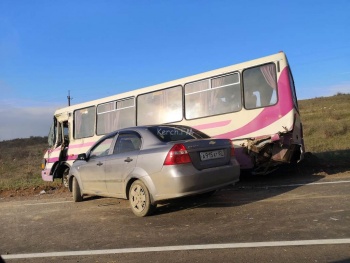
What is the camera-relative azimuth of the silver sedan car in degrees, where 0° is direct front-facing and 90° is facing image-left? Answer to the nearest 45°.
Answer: approximately 135°

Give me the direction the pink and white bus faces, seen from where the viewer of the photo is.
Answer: facing away from the viewer and to the left of the viewer

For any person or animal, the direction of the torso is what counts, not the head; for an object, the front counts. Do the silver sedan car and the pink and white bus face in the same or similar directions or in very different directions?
same or similar directions

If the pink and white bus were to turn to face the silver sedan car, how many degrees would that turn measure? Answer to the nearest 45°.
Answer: approximately 90° to its left

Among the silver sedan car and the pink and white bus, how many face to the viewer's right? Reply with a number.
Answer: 0

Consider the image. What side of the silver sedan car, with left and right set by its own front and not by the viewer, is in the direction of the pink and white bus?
right
